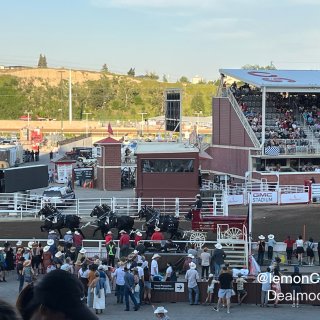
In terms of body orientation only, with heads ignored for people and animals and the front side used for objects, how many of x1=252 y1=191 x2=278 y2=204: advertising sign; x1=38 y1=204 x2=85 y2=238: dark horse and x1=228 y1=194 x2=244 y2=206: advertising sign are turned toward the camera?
2

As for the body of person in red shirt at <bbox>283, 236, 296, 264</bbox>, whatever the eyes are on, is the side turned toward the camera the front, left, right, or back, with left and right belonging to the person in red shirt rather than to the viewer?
back

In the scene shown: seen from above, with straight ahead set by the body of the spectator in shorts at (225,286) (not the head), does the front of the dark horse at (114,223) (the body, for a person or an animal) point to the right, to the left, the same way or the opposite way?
to the left

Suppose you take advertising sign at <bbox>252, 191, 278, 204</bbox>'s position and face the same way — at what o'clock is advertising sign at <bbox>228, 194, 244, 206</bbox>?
advertising sign at <bbox>228, 194, 244, 206</bbox> is roughly at 2 o'clock from advertising sign at <bbox>252, 191, 278, 204</bbox>.

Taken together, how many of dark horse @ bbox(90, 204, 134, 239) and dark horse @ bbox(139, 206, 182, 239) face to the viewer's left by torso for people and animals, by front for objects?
2

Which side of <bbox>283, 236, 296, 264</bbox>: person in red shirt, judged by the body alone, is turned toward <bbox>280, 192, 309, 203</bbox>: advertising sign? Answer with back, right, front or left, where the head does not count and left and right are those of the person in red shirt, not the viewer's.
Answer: front

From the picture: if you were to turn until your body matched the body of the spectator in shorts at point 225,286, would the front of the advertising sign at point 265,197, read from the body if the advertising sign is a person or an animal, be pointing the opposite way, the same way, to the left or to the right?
the opposite way

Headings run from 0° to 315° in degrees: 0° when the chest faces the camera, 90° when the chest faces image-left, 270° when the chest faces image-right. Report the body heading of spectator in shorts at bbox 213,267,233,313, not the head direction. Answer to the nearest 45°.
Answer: approximately 180°

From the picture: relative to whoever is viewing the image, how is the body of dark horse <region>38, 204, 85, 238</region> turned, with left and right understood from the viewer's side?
facing to the left of the viewer

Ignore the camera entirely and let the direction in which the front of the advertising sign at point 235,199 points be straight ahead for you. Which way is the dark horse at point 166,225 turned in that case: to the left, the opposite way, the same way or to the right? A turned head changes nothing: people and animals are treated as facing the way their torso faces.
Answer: to the right

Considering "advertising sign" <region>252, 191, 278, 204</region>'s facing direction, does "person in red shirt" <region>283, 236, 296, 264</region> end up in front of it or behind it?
in front

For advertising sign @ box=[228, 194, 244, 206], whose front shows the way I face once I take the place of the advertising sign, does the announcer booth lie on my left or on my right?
on my right

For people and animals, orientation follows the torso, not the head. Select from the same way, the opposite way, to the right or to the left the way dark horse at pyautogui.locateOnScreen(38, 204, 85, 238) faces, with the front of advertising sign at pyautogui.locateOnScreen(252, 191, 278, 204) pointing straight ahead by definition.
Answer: to the right

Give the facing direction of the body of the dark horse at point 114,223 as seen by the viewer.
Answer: to the viewer's left

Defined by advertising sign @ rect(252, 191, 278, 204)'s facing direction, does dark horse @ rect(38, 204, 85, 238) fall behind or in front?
in front

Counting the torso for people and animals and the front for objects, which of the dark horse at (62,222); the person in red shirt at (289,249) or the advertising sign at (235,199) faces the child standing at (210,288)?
the advertising sign

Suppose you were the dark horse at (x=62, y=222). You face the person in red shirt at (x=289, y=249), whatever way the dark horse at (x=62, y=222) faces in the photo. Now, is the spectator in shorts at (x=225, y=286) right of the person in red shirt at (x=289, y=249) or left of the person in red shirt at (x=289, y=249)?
right
